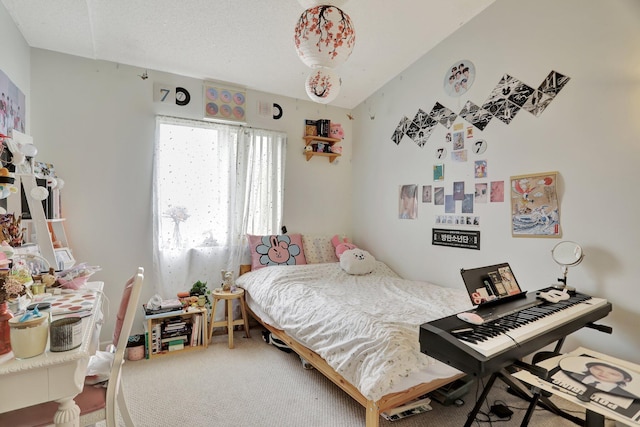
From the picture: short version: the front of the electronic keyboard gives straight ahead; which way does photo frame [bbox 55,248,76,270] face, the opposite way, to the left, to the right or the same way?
to the left

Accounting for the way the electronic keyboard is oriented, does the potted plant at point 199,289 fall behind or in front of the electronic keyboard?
behind

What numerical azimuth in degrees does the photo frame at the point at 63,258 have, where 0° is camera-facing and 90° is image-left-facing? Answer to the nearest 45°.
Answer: approximately 315°

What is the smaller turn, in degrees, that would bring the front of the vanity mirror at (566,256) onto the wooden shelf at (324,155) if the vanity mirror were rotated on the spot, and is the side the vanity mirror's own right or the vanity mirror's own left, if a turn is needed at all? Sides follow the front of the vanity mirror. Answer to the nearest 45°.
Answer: approximately 90° to the vanity mirror's own right

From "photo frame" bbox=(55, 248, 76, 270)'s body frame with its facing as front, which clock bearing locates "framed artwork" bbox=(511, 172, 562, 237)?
The framed artwork is roughly at 12 o'clock from the photo frame.

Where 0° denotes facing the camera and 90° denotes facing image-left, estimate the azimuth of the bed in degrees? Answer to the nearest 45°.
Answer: approximately 315°

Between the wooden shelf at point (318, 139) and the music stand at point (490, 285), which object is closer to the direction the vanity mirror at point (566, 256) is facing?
the music stand

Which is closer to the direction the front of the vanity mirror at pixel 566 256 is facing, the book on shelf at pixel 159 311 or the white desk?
the white desk

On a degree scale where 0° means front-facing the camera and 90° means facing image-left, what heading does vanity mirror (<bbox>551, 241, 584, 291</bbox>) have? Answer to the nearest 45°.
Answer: approximately 0°
